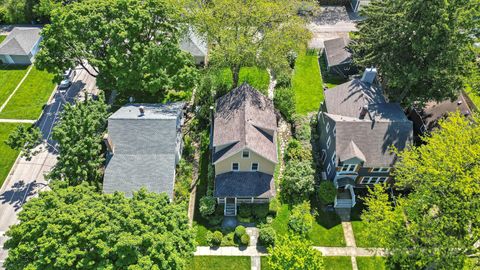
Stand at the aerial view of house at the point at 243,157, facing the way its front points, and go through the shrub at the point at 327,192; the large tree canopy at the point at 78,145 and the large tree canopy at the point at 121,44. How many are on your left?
1

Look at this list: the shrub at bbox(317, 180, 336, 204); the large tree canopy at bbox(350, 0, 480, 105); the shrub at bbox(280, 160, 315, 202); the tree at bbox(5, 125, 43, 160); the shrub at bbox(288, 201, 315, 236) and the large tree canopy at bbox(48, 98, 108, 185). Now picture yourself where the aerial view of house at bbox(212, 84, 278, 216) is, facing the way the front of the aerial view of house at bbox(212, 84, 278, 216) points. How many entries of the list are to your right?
2

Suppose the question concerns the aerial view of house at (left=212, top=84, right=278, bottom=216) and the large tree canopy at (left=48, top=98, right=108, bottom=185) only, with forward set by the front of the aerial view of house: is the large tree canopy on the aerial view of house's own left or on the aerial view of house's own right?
on the aerial view of house's own right

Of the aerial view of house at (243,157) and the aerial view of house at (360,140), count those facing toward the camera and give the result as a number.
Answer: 2

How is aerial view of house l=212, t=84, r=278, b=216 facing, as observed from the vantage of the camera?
facing the viewer

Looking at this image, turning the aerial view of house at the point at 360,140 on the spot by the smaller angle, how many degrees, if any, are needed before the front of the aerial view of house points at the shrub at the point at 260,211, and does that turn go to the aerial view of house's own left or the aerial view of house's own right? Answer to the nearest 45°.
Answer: approximately 45° to the aerial view of house's own right

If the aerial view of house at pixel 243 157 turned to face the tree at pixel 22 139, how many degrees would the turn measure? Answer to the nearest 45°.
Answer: approximately 90° to its right

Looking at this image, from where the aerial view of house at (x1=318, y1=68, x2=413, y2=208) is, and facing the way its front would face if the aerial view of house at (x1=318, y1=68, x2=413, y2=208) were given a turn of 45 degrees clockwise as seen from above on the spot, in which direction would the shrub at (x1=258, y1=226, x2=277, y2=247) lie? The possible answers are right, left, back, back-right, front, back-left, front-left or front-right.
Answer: front

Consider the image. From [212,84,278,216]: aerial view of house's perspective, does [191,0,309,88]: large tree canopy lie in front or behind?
behind

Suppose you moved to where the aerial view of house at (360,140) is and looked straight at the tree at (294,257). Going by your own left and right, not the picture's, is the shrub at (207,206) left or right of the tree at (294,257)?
right
